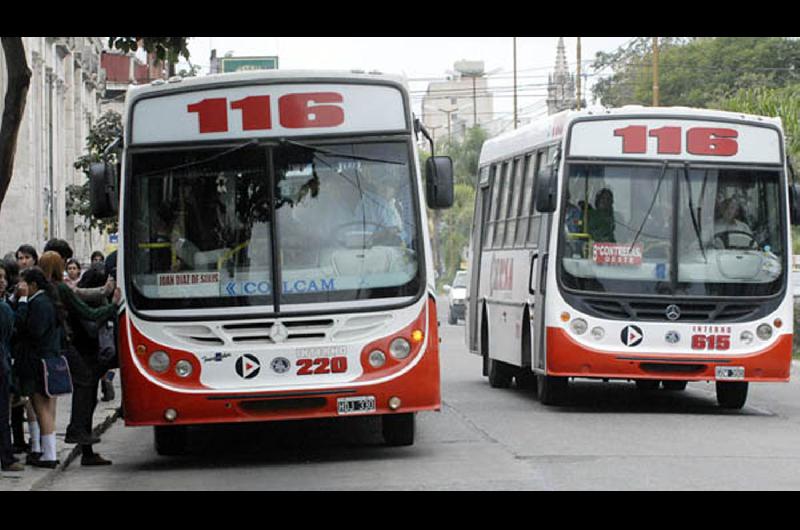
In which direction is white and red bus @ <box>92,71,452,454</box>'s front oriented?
toward the camera

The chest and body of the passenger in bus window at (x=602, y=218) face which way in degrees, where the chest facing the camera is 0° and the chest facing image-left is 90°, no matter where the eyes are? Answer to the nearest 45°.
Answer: approximately 0°

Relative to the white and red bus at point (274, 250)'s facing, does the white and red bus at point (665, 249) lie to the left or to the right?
on its left

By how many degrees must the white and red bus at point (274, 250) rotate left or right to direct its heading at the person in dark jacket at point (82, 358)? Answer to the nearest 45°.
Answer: approximately 90° to its right

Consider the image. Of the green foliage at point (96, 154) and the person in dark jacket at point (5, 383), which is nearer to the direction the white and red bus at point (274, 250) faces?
the person in dark jacket

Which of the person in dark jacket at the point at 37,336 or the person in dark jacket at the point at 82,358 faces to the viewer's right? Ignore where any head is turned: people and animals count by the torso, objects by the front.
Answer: the person in dark jacket at the point at 82,358

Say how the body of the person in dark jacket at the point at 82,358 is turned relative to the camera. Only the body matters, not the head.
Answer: to the viewer's right

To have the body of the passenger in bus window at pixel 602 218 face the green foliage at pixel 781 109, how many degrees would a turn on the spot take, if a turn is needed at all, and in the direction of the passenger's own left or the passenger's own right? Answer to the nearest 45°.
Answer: approximately 180°
